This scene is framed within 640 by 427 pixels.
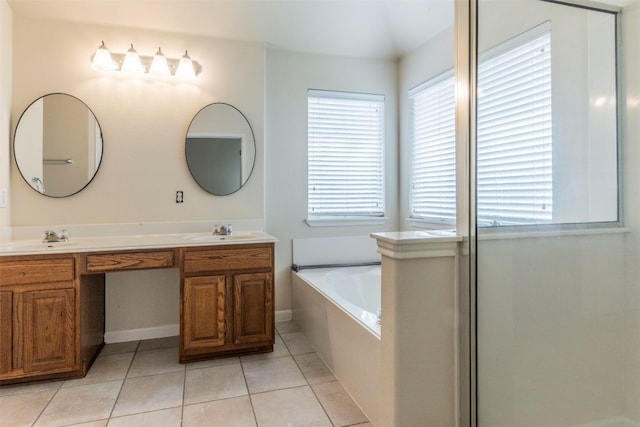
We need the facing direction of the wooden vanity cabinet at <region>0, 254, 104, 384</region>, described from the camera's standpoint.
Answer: facing the viewer

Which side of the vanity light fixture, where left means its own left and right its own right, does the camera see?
front

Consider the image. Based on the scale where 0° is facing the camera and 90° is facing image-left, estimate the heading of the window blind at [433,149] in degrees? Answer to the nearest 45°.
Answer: approximately 45°

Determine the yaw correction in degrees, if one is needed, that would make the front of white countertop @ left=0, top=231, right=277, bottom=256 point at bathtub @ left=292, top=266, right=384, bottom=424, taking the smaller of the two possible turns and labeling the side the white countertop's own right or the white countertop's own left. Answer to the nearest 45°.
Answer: approximately 45° to the white countertop's own left

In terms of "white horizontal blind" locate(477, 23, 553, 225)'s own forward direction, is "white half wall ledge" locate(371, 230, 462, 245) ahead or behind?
ahead

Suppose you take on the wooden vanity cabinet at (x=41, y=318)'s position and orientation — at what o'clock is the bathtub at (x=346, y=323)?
The bathtub is roughly at 10 o'clock from the wooden vanity cabinet.

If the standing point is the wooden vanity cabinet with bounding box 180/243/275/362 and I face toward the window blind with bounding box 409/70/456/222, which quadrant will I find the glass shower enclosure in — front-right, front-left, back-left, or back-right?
front-right

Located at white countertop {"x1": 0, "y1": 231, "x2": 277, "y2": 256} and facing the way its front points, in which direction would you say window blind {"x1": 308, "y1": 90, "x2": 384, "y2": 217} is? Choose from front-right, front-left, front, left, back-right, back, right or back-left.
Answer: left

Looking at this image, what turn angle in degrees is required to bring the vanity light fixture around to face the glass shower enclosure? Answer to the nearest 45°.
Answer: approximately 45° to its left

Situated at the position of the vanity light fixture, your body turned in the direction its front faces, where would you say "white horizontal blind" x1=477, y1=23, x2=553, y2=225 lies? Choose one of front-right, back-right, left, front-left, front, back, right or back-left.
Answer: front-left

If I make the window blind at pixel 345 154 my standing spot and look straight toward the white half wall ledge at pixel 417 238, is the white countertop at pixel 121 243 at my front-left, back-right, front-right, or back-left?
front-right

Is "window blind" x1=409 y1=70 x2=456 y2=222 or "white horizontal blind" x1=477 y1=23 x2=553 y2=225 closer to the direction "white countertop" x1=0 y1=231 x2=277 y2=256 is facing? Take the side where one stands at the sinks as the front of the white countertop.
the white horizontal blind
